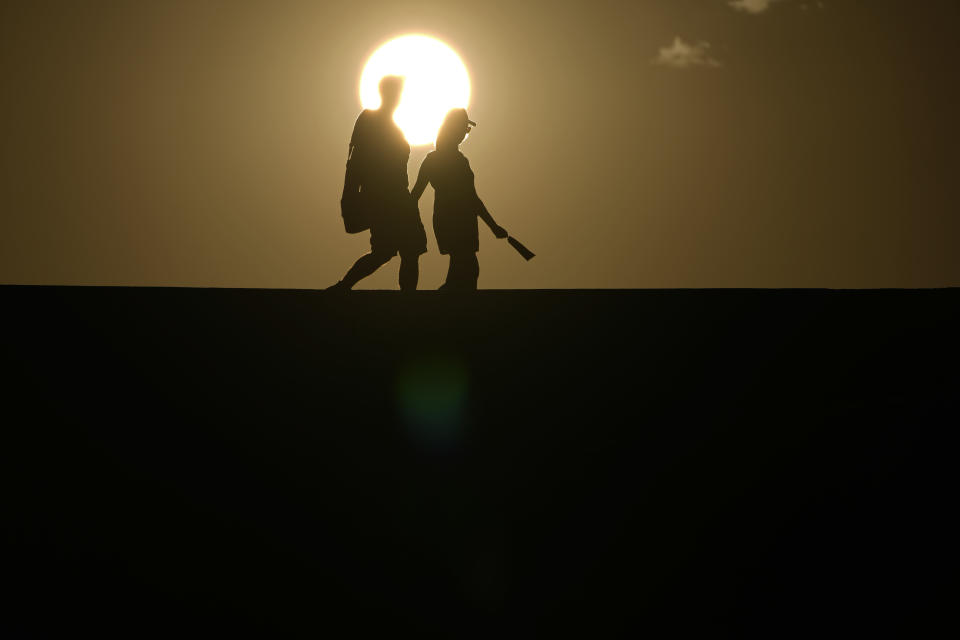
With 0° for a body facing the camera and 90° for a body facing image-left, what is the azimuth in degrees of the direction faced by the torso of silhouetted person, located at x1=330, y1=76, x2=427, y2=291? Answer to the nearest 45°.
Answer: approximately 270°

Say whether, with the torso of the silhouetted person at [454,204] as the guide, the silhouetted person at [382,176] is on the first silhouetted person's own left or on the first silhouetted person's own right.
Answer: on the first silhouetted person's own right

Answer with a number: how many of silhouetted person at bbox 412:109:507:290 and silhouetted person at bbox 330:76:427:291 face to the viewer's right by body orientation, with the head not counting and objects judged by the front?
2

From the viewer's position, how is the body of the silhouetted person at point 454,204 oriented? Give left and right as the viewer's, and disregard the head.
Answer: facing to the right of the viewer

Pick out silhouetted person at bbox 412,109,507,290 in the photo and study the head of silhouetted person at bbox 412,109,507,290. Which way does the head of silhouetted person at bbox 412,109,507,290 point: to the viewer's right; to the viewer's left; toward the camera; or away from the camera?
to the viewer's right

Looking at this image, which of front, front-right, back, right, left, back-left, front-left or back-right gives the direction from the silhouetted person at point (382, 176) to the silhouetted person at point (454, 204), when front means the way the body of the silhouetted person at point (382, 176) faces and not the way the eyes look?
front-left

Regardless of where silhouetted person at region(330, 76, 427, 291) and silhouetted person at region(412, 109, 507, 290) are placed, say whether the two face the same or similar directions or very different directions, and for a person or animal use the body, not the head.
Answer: same or similar directions
